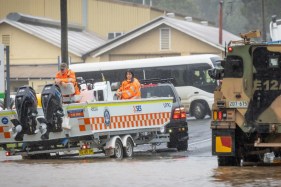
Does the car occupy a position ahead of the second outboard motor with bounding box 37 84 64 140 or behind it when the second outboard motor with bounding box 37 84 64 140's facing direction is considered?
ahead

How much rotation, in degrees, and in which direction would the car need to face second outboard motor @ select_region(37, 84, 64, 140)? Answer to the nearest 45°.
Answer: approximately 135° to its left

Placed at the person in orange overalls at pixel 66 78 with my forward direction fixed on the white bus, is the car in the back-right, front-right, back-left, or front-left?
front-right

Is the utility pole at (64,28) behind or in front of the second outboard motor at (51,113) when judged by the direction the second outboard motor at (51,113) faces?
in front

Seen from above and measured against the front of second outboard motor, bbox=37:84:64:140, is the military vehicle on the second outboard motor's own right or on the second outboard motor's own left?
on the second outboard motor's own right

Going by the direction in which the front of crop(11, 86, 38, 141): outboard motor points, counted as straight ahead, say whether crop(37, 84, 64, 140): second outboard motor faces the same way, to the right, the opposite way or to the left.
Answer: the same way

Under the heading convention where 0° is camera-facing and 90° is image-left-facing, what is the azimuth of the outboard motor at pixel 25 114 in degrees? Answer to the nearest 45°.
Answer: approximately 225°

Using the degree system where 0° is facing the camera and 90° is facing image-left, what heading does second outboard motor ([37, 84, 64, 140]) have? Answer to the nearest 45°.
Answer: approximately 225°
